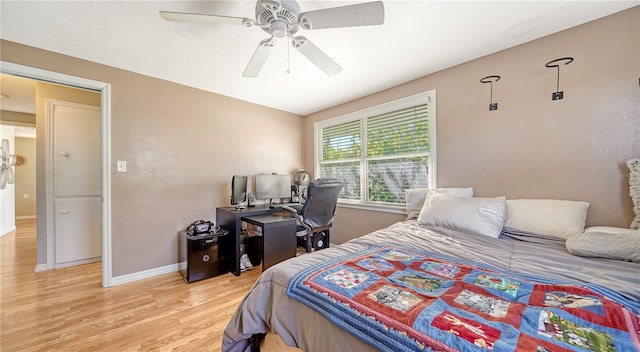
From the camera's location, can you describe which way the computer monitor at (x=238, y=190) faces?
facing the viewer and to the right of the viewer

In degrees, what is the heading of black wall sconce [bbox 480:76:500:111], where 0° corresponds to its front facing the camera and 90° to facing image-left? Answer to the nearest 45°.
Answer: approximately 45°

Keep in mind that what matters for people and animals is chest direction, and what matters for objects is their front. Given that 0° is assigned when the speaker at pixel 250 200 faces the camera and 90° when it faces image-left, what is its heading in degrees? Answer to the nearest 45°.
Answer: approximately 315°

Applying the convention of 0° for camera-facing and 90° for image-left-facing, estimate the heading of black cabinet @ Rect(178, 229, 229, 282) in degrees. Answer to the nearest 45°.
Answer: approximately 315°

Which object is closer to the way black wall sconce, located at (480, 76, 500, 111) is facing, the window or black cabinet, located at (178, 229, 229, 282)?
the black cabinet

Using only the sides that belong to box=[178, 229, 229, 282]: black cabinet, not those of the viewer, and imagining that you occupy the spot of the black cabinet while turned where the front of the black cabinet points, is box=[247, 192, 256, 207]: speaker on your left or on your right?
on your left

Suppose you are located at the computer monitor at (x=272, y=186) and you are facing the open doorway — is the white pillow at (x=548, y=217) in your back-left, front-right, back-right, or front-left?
back-left

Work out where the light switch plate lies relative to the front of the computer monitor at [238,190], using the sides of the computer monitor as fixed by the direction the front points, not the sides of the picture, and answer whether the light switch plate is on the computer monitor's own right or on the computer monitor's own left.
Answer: on the computer monitor's own right

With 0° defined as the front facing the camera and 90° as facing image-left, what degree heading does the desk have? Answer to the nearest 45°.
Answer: approximately 315°

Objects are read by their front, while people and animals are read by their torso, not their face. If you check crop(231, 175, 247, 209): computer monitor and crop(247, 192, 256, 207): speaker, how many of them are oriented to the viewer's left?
0

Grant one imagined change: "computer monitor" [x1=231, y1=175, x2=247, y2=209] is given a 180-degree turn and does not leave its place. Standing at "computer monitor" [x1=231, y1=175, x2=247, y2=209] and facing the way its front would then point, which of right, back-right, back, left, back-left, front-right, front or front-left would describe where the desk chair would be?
back
